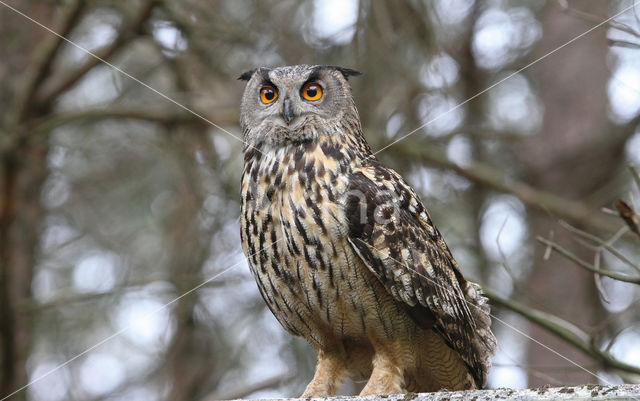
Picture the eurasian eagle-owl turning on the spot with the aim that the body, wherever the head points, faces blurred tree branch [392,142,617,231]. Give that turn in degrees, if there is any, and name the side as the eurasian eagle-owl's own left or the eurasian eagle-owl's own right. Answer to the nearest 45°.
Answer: approximately 180°

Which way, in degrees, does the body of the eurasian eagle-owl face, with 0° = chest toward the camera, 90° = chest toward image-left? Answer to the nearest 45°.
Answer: approximately 45°

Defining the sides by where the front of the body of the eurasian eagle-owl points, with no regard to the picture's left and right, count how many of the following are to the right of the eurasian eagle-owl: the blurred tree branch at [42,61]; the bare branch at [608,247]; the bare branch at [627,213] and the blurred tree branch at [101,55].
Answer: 2

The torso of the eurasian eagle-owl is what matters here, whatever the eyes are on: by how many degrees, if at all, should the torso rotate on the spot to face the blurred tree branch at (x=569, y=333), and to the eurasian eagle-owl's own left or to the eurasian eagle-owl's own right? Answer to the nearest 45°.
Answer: approximately 135° to the eurasian eagle-owl's own left

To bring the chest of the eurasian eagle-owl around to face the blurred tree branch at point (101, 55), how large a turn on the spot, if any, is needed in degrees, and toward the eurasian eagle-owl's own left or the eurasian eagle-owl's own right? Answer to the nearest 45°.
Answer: approximately 90° to the eurasian eagle-owl's own right

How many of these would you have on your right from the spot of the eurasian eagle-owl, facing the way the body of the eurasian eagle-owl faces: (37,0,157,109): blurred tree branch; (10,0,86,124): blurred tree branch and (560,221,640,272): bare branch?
2

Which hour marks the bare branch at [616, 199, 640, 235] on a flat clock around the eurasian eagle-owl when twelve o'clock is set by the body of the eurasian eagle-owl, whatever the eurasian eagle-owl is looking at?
The bare branch is roughly at 8 o'clock from the eurasian eagle-owl.
